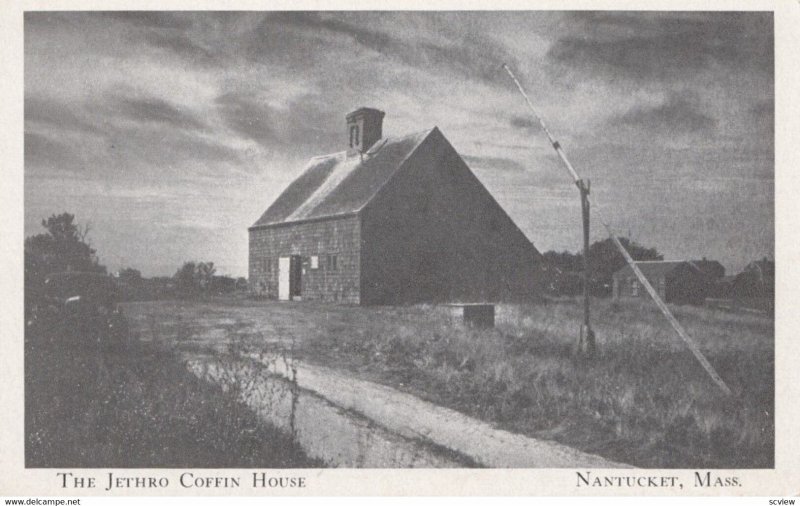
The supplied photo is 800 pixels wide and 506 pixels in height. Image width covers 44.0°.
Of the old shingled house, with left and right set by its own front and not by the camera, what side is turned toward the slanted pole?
left

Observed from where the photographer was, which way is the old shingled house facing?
facing the viewer and to the left of the viewer

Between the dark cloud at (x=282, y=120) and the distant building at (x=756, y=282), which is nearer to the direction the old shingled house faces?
the dark cloud

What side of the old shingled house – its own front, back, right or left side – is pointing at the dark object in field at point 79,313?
front
